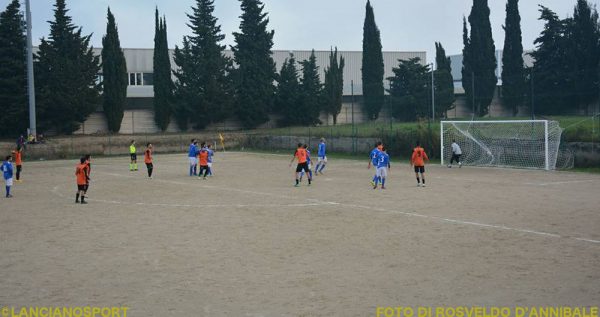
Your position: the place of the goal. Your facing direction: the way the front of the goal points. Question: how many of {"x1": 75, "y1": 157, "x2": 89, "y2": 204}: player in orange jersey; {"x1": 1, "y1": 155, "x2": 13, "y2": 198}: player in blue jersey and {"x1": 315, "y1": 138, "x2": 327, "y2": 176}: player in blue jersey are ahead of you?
3

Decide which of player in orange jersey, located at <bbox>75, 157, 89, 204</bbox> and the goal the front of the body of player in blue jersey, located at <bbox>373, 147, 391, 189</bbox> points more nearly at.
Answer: the goal

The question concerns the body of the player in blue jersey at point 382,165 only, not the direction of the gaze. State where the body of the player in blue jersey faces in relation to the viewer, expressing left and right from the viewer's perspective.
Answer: facing away from the viewer

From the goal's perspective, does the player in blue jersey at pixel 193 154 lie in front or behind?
in front

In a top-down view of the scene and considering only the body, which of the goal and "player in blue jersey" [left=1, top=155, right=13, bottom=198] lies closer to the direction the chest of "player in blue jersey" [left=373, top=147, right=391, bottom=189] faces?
the goal

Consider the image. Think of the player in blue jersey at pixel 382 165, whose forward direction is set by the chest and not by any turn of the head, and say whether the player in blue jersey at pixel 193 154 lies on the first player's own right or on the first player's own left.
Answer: on the first player's own left

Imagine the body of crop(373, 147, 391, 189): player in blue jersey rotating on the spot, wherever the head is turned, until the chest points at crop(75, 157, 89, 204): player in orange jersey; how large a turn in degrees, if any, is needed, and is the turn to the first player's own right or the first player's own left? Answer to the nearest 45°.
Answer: approximately 135° to the first player's own left

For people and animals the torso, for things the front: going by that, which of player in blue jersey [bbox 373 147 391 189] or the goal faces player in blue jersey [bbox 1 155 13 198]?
the goal

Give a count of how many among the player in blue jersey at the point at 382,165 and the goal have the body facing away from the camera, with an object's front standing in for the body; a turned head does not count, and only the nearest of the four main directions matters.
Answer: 1

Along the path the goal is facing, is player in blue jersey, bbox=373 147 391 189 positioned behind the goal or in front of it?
in front

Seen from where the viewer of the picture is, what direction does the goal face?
facing the viewer and to the left of the viewer

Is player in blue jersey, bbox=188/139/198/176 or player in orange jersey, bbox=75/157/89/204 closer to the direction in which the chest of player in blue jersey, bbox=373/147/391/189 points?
the player in blue jersey

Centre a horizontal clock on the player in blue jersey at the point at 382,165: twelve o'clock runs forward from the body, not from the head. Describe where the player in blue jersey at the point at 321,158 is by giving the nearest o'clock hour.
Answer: the player in blue jersey at the point at 321,158 is roughly at 11 o'clock from the player in blue jersey at the point at 382,165.

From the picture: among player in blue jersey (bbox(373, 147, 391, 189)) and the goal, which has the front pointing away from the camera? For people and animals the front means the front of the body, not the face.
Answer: the player in blue jersey

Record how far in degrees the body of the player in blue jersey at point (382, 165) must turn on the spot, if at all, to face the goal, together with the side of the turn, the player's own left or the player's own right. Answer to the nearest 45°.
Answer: approximately 45° to the player's own right

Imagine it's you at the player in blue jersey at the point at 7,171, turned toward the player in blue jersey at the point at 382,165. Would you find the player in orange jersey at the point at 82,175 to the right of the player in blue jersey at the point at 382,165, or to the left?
right

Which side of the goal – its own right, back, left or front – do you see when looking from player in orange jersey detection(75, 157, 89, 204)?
front
